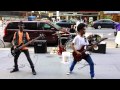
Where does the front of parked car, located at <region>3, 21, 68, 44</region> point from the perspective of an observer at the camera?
facing to the right of the viewer
